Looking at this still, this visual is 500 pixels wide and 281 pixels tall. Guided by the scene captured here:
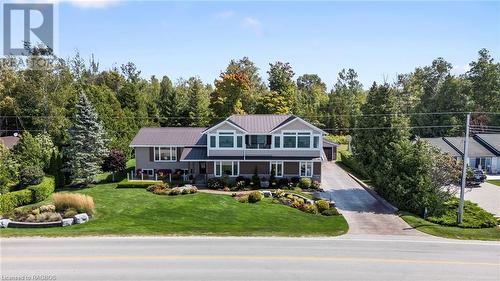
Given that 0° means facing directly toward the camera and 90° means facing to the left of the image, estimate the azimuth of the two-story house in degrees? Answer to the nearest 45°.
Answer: approximately 0°

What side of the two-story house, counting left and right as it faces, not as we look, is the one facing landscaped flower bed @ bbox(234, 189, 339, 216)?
front

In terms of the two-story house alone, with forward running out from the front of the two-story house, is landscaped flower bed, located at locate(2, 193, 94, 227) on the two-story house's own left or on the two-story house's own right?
on the two-story house's own right

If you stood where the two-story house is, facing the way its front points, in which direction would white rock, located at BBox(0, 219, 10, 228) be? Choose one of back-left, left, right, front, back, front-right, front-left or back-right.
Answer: front-right

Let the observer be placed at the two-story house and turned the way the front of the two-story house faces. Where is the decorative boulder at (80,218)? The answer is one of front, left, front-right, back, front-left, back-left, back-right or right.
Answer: front-right

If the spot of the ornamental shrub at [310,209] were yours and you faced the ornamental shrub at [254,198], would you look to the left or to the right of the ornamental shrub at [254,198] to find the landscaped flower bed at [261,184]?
right

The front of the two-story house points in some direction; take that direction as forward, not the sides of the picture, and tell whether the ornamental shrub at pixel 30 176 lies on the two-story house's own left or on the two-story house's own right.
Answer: on the two-story house's own right

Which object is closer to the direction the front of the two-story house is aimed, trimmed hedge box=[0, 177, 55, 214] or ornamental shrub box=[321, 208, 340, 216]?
the ornamental shrub

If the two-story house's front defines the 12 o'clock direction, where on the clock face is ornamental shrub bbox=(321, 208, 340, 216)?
The ornamental shrub is roughly at 11 o'clock from the two-story house.

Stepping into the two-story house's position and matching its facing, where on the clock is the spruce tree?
The spruce tree is roughly at 3 o'clock from the two-story house.

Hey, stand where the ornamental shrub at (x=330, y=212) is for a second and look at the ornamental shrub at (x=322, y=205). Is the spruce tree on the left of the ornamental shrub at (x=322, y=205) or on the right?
left
